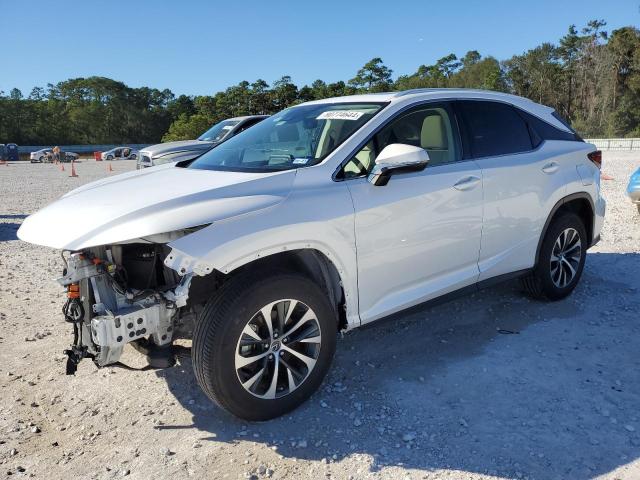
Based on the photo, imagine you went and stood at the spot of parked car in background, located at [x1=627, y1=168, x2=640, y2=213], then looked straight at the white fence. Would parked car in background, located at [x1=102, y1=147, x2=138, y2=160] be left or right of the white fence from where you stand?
left

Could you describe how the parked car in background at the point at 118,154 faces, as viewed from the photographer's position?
facing to the left of the viewer

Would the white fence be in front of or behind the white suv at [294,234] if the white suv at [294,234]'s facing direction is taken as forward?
behind

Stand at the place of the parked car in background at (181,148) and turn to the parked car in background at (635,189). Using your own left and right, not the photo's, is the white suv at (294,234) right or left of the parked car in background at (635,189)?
right

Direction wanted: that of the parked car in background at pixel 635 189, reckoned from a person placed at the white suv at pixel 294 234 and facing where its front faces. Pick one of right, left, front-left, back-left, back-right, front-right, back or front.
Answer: back
